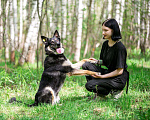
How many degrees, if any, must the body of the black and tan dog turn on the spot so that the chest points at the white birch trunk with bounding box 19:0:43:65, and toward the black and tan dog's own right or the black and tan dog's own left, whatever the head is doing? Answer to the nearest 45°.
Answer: approximately 90° to the black and tan dog's own left

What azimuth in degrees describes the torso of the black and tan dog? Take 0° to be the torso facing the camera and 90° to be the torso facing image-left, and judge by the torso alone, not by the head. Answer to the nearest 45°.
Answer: approximately 270°

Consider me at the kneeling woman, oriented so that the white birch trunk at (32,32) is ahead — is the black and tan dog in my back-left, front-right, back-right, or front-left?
front-left

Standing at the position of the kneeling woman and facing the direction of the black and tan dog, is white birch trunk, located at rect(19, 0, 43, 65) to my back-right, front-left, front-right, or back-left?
front-right

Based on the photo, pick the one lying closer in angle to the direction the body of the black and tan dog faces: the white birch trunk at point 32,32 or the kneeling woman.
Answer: the kneeling woman

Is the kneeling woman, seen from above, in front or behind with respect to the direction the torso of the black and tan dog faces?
in front
